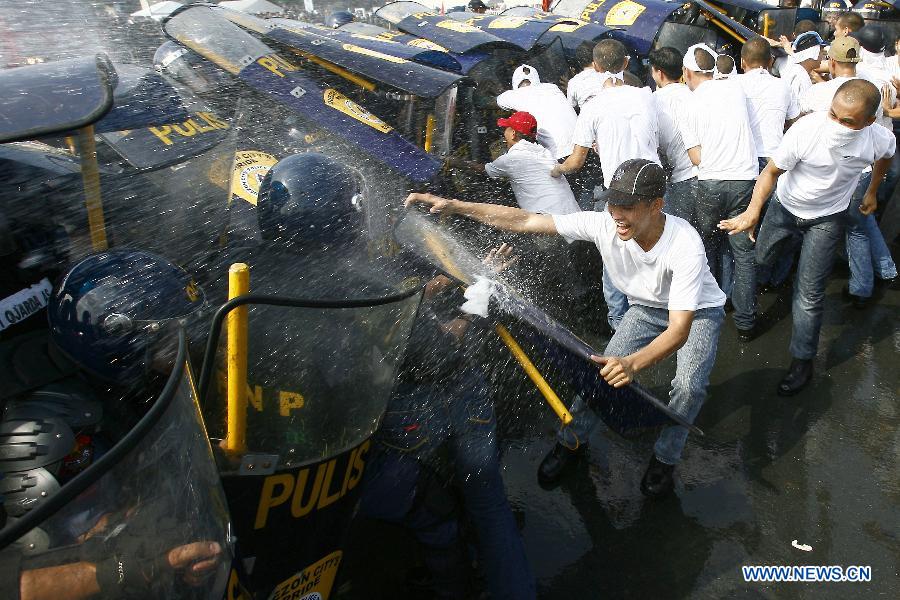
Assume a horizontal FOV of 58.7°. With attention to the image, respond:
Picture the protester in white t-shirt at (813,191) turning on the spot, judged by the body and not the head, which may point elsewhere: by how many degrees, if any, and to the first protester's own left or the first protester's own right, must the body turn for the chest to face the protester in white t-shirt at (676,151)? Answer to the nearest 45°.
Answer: approximately 90° to the first protester's own right

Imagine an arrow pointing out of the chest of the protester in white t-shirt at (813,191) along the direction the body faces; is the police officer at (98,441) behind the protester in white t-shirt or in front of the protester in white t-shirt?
in front

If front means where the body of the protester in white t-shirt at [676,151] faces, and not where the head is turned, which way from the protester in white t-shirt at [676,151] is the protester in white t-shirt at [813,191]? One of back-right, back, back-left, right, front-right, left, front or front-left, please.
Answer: back

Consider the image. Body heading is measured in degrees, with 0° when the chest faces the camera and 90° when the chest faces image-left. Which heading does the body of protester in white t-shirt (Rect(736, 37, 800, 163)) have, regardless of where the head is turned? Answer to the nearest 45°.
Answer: approximately 180°

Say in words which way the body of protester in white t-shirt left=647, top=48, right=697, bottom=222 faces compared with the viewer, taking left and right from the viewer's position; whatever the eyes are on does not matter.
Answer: facing away from the viewer and to the left of the viewer

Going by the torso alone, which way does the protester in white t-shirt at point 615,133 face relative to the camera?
away from the camera

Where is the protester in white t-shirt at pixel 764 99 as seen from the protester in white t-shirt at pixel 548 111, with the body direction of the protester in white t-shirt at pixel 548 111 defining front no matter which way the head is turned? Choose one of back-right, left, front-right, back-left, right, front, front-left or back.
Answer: back-right

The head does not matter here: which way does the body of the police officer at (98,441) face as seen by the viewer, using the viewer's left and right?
facing to the right of the viewer
